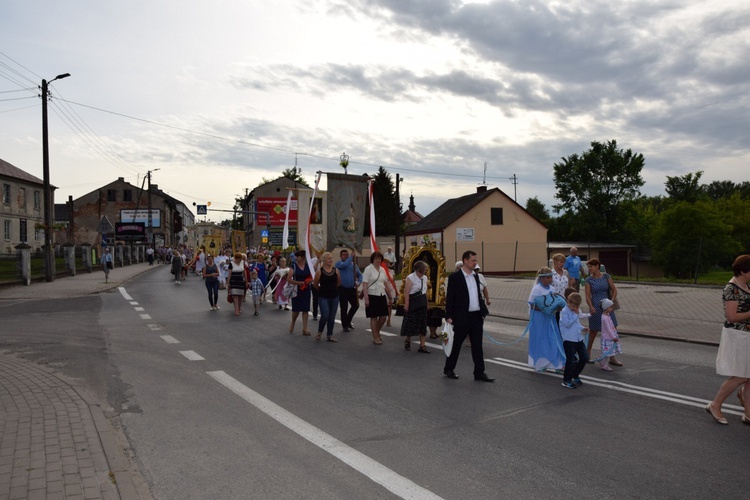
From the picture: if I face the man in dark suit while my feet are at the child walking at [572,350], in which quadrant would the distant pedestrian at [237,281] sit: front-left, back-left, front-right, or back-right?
front-right

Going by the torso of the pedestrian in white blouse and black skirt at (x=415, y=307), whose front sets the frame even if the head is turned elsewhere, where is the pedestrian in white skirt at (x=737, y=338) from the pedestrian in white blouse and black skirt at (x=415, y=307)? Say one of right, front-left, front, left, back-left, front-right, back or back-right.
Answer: front

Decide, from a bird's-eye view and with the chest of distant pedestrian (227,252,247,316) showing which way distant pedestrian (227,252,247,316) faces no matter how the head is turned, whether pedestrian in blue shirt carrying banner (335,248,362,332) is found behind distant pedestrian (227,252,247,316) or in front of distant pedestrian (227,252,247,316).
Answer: in front

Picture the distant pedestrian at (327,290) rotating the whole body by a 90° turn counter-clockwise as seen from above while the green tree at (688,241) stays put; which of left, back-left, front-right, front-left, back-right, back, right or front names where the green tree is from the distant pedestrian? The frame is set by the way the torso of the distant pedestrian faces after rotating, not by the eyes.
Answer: front

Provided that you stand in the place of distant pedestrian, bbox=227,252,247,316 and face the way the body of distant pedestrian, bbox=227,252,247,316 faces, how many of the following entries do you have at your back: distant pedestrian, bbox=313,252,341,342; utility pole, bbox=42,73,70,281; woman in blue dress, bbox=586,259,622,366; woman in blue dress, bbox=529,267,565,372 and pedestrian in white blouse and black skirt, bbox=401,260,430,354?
1

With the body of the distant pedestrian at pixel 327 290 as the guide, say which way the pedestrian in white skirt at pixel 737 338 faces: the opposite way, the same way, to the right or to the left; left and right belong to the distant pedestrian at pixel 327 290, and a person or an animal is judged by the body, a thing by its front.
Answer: the same way

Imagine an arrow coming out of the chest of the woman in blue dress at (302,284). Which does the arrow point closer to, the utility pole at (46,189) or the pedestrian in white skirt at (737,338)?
the pedestrian in white skirt

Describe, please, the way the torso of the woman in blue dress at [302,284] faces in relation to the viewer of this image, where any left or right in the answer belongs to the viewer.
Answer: facing the viewer and to the right of the viewer

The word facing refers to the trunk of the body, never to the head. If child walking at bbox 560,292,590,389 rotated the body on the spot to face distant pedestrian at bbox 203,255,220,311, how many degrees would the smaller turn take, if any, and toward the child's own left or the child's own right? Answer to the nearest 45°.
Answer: approximately 180°

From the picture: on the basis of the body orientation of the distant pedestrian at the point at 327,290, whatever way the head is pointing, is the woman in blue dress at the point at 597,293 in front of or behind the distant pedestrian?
in front

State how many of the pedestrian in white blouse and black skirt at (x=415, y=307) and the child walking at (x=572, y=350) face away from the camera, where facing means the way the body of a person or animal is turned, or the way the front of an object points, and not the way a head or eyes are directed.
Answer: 0
